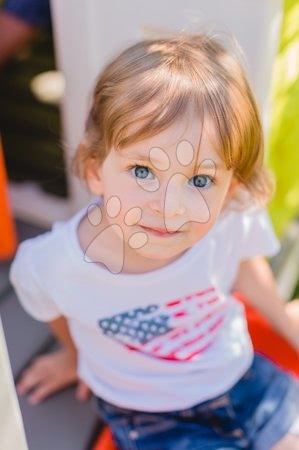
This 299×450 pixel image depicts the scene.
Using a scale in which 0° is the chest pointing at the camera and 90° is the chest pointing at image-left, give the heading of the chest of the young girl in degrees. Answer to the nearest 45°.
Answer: approximately 0°
